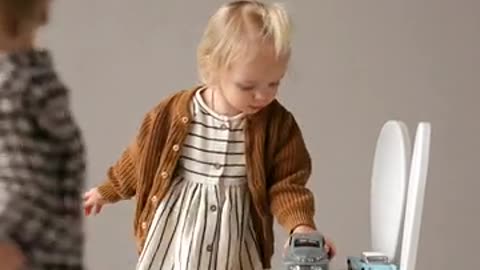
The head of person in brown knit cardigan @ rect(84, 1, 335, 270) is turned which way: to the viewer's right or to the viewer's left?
to the viewer's right

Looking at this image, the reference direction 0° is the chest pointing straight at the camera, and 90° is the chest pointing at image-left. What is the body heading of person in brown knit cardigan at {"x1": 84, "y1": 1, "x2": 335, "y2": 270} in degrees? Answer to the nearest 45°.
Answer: approximately 0°
